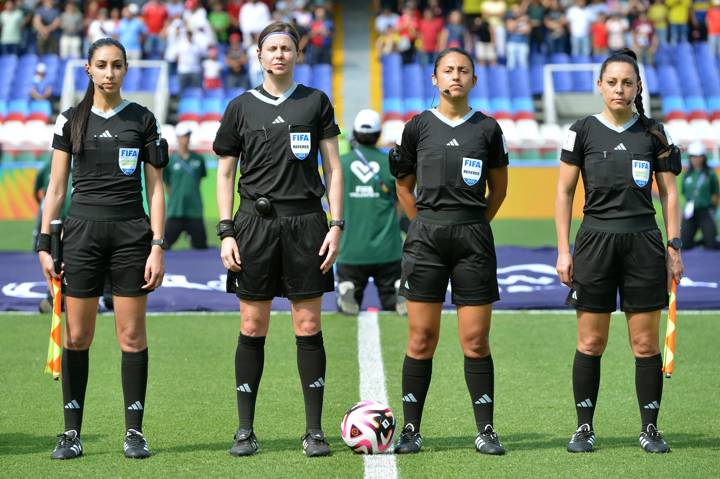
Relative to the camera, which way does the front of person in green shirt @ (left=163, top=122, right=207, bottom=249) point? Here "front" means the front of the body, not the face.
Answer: toward the camera

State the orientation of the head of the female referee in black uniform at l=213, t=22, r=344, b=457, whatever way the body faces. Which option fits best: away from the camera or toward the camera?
toward the camera

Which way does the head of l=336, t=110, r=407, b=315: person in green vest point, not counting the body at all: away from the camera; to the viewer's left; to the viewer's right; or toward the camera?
away from the camera

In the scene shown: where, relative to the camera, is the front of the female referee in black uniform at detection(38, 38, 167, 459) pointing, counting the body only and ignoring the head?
toward the camera

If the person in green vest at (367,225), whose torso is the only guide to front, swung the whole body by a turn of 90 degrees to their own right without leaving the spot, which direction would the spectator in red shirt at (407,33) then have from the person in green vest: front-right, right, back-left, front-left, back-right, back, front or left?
left

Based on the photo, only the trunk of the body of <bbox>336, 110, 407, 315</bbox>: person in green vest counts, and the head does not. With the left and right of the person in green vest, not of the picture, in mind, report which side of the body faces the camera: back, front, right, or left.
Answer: back

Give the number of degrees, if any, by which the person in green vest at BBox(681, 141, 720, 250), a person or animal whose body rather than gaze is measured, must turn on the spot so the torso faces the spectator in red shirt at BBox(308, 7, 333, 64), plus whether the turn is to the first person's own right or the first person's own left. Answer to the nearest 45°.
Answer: approximately 135° to the first person's own right

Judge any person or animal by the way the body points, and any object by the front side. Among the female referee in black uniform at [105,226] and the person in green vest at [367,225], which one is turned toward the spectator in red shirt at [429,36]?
the person in green vest

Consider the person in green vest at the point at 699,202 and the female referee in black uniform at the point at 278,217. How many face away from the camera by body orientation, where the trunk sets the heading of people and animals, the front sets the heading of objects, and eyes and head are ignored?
0

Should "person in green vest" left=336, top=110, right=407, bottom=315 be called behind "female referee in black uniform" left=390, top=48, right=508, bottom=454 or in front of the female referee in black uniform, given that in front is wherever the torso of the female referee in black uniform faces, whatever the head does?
behind

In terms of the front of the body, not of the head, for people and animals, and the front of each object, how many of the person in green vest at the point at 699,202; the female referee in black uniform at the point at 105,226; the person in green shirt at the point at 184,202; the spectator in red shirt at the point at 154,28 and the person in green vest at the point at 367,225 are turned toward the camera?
4

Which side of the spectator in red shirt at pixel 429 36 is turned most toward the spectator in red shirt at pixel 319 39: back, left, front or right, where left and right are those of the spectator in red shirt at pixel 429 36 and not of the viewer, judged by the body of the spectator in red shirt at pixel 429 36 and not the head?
right

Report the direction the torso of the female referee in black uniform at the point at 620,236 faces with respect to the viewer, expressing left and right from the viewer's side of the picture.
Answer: facing the viewer

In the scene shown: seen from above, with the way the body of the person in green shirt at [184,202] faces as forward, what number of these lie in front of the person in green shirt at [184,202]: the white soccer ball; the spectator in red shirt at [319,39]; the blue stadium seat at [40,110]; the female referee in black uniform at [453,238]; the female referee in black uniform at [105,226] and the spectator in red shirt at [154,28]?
3
